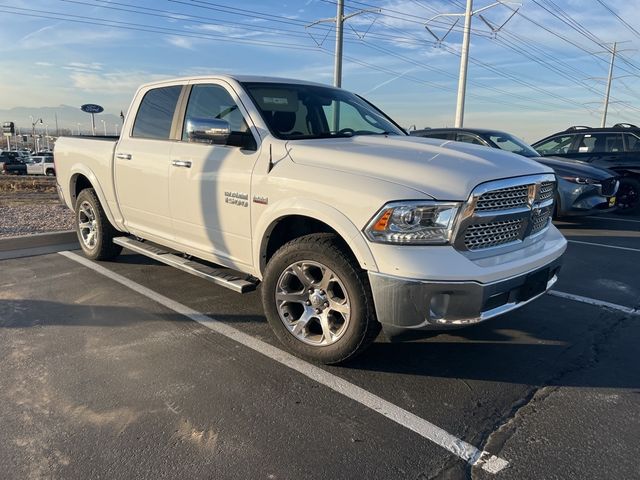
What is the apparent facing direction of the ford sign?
toward the camera

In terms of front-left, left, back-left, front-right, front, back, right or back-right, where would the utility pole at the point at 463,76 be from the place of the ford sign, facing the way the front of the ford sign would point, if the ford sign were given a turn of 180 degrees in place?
back-right

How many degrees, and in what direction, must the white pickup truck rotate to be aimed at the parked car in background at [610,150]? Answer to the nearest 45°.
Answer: approximately 90° to its left

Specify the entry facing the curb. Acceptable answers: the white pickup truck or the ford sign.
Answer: the ford sign

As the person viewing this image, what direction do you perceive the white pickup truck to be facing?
facing the viewer and to the right of the viewer

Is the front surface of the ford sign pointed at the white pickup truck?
yes

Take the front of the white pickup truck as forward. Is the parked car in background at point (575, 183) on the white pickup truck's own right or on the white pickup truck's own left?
on the white pickup truck's own left

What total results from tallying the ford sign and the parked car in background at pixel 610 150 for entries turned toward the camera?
1

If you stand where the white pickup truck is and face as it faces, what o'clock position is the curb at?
The curb is roughly at 6 o'clock from the white pickup truck.

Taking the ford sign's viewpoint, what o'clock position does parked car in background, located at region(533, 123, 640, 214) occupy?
The parked car in background is roughly at 11 o'clock from the ford sign.

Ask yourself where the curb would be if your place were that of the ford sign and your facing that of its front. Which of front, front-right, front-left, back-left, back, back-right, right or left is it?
front
